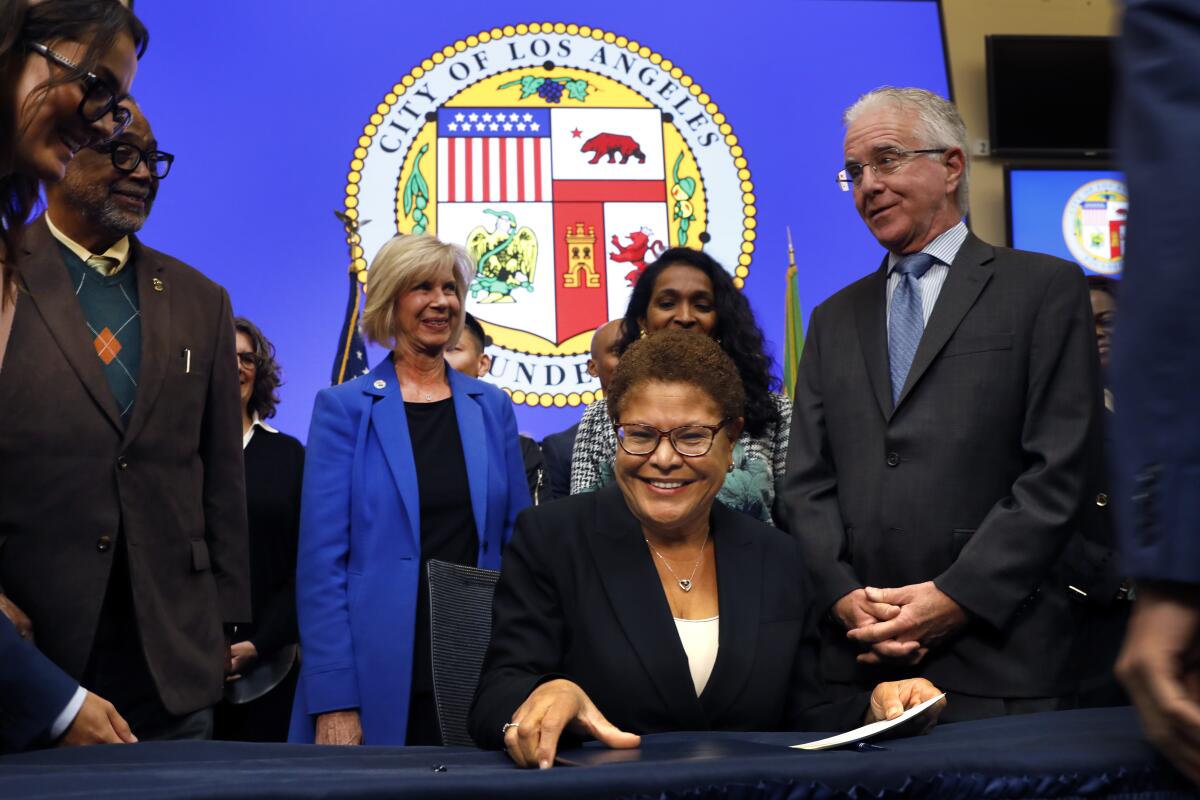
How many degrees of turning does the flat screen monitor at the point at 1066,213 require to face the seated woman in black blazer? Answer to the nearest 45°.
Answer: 0° — it already faces them

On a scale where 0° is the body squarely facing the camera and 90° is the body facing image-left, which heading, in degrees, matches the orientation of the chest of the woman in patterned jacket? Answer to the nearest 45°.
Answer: approximately 0°

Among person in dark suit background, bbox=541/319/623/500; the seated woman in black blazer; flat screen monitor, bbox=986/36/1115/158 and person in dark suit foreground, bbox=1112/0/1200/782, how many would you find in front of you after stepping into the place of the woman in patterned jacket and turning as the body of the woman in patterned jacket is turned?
2

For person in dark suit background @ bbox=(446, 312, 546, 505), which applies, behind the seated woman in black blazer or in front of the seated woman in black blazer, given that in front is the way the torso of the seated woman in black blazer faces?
behind

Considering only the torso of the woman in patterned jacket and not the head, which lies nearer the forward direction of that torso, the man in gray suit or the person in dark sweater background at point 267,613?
the man in gray suit

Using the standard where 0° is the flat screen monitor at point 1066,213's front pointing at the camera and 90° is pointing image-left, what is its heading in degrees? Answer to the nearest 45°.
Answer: approximately 0°

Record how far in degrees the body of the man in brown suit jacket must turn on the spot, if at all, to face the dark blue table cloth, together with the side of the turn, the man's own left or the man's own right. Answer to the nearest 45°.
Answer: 0° — they already face it

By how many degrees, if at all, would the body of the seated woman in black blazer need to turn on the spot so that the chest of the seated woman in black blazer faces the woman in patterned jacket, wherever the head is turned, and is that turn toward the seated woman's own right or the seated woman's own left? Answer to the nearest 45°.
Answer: approximately 180°

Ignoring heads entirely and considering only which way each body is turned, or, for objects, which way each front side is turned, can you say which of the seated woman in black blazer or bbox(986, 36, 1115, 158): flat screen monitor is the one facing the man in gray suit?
the flat screen monitor
